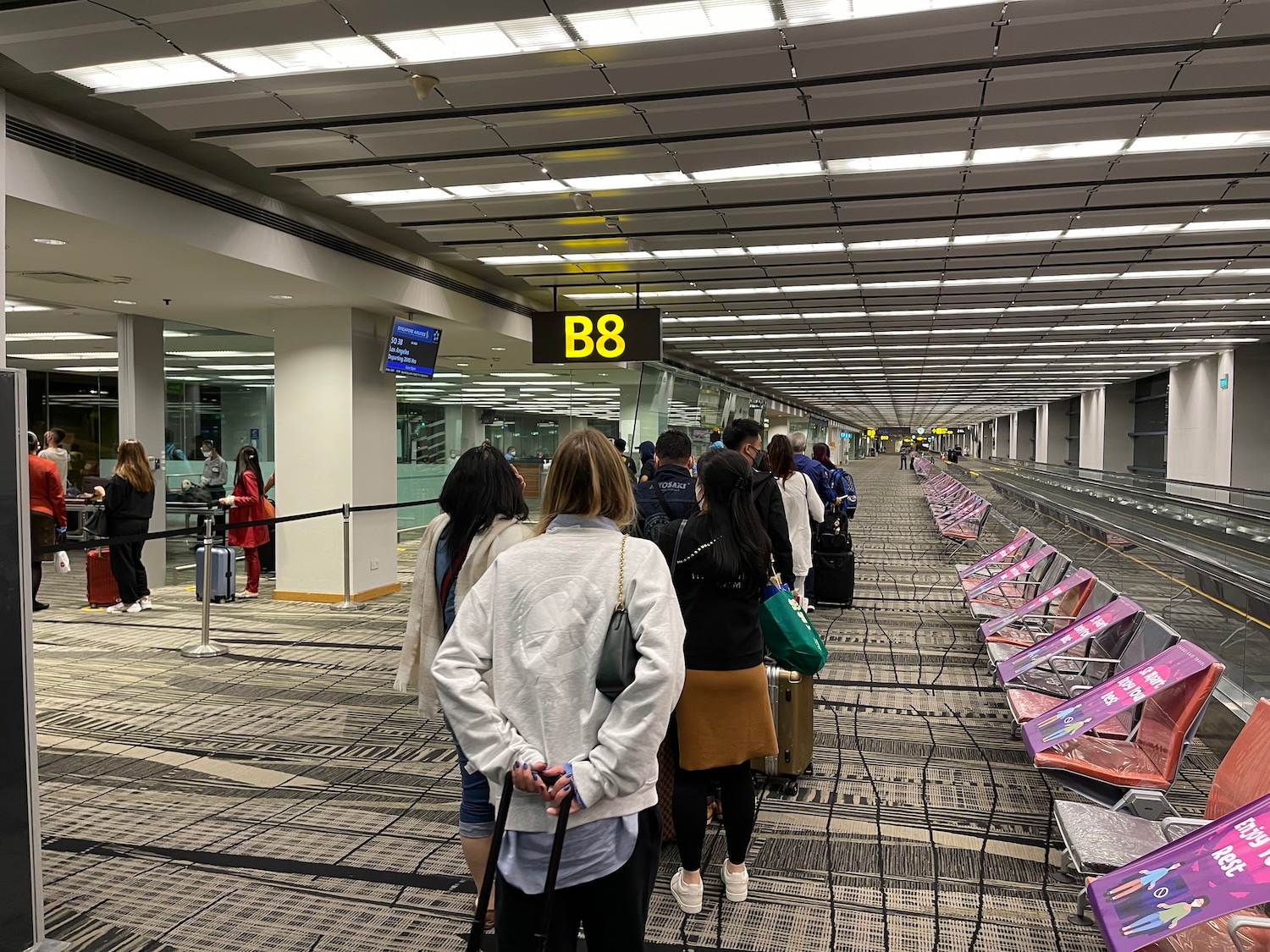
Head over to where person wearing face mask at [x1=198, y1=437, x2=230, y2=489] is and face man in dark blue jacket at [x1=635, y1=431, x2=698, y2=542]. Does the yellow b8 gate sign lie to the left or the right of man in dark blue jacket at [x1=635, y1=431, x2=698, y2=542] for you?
left

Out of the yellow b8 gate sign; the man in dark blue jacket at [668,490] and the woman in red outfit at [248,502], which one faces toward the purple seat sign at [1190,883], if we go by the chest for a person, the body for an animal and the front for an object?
the yellow b8 gate sign

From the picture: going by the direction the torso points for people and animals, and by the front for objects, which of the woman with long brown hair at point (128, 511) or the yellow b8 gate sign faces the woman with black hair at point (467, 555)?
the yellow b8 gate sign

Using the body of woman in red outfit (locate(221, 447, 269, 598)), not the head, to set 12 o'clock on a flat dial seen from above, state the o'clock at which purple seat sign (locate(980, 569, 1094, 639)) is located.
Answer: The purple seat sign is roughly at 8 o'clock from the woman in red outfit.

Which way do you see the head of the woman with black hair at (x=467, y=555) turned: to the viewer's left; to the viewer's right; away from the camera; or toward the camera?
away from the camera

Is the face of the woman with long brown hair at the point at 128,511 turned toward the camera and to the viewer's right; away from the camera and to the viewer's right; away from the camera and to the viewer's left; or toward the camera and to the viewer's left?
away from the camera and to the viewer's left

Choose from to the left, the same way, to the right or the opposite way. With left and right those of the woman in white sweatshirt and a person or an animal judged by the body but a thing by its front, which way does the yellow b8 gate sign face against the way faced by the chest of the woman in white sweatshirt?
the opposite way

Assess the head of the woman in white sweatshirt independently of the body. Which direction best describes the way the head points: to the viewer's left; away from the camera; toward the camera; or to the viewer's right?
away from the camera

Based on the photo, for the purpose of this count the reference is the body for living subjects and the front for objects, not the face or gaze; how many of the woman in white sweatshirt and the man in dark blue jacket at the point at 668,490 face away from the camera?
2

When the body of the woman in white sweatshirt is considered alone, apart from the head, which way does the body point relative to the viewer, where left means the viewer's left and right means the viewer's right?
facing away from the viewer

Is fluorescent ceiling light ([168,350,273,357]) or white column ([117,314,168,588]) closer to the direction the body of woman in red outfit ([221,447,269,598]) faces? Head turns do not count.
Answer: the white column

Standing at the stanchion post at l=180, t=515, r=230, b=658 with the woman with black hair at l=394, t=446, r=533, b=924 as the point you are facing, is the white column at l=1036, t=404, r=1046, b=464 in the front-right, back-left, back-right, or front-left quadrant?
back-left

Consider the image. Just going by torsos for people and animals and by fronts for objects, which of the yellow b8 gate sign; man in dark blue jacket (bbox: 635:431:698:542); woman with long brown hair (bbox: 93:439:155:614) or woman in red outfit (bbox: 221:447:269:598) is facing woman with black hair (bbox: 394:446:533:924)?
the yellow b8 gate sign

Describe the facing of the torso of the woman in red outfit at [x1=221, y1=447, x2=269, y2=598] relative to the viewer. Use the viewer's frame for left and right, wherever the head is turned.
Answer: facing to the left of the viewer

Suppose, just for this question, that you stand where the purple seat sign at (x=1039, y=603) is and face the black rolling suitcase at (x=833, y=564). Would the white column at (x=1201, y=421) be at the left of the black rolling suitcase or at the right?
right
